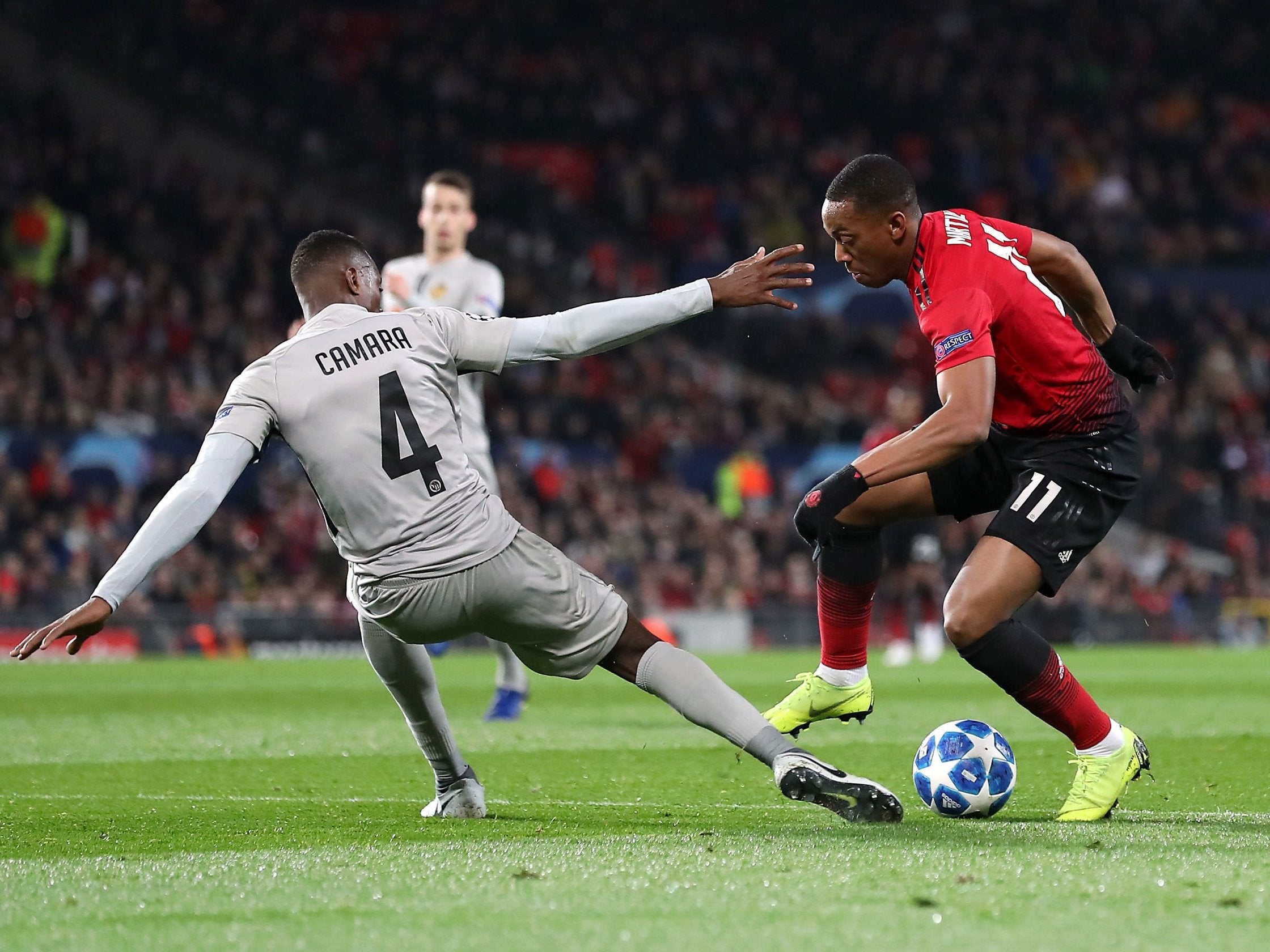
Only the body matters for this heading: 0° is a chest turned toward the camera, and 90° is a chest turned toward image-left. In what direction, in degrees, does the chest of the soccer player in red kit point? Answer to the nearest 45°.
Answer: approximately 90°

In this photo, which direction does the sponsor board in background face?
toward the camera

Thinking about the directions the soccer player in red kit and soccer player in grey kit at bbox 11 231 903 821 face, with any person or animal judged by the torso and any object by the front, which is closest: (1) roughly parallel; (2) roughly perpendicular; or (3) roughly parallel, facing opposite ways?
roughly perpendicular

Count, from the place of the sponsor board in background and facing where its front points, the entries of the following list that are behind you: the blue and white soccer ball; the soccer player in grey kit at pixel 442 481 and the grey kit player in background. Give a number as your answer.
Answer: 0

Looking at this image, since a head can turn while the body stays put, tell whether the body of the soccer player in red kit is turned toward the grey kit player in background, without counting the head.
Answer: no

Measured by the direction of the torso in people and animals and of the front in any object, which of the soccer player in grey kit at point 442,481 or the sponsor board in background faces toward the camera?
the sponsor board in background

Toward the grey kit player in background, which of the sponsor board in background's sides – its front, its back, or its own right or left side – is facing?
front

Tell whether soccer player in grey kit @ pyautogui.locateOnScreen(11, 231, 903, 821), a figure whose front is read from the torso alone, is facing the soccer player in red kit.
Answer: no

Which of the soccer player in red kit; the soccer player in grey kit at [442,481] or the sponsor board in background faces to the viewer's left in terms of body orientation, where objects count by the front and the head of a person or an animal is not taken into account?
the soccer player in red kit

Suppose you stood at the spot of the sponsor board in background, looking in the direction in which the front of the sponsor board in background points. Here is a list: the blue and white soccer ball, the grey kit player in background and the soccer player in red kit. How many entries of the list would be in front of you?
3

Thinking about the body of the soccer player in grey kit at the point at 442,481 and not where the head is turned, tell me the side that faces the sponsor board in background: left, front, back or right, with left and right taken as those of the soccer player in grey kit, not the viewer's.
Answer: front

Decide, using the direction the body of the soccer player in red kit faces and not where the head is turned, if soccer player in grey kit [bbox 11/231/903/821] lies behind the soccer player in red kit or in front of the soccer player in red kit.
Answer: in front

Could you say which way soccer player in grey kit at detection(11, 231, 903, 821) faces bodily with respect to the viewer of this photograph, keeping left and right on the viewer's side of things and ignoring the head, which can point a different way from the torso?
facing away from the viewer

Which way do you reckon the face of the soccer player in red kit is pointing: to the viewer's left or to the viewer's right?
to the viewer's left

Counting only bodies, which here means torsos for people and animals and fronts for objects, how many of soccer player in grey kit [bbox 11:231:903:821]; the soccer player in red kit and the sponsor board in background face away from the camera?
1

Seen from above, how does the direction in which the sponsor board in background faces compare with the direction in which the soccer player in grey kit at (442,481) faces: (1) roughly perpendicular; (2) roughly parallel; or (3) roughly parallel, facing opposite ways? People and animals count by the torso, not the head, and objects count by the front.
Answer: roughly parallel, facing opposite ways
